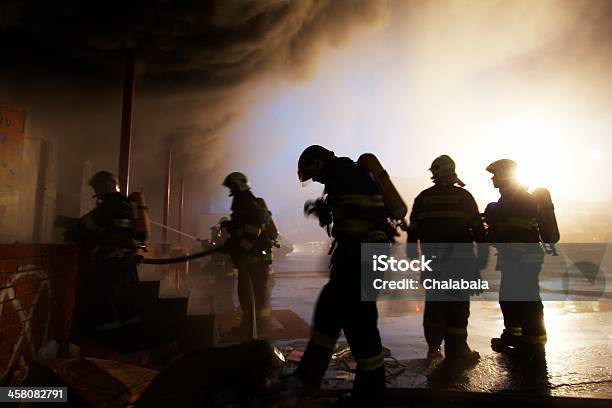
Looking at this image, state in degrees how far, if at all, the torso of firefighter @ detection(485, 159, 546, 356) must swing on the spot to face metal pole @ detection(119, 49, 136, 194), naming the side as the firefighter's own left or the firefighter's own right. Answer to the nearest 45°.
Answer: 0° — they already face it

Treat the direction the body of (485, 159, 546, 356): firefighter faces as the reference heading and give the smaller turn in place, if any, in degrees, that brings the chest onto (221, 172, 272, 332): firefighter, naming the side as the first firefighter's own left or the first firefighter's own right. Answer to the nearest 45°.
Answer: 0° — they already face them

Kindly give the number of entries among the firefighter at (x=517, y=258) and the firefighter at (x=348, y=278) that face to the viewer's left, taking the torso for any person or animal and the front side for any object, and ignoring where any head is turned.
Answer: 2

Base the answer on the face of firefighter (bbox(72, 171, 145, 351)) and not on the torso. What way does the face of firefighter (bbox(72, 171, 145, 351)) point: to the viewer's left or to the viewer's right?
to the viewer's left

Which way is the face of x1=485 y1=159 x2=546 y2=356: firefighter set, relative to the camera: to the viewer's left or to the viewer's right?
to the viewer's left

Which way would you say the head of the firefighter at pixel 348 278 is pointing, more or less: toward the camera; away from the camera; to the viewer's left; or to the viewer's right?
to the viewer's left

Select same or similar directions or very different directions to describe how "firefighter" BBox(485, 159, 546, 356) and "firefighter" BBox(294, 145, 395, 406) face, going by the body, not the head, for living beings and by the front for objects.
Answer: same or similar directions

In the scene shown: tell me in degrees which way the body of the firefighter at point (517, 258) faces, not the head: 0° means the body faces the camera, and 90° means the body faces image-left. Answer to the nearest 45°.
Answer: approximately 90°

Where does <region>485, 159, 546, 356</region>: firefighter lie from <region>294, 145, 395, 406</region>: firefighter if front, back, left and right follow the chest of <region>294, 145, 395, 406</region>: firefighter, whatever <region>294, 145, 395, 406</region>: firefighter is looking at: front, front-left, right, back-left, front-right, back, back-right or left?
back-right

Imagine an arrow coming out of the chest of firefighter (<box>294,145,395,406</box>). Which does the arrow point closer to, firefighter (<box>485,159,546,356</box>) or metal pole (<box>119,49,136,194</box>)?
the metal pole

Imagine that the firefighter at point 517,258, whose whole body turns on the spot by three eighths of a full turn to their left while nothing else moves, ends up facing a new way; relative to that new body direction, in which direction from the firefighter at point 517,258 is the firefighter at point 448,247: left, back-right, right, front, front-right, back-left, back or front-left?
right

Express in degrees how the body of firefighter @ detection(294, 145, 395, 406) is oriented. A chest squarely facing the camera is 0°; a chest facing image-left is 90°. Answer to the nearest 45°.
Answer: approximately 90°
